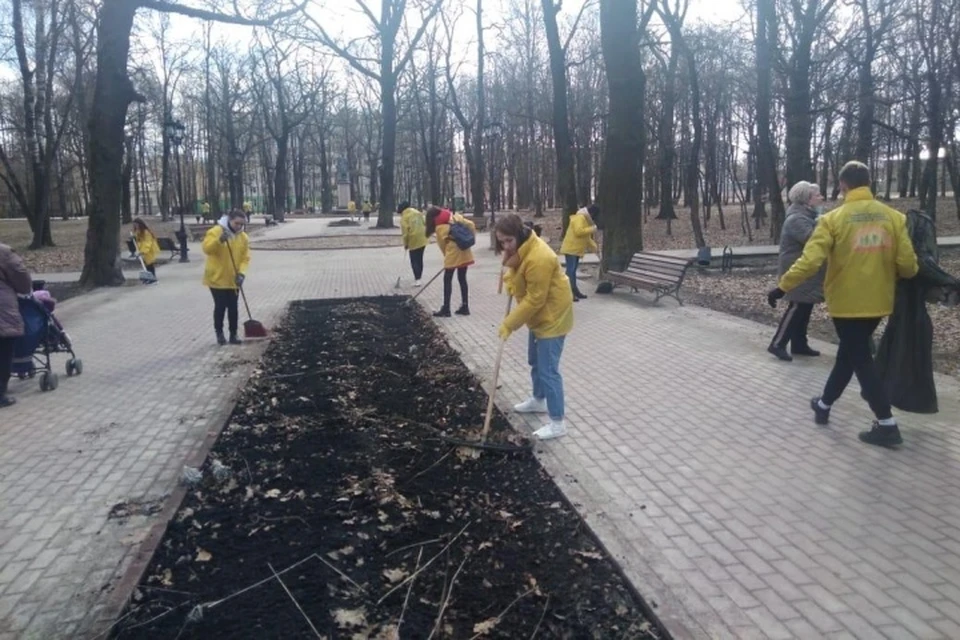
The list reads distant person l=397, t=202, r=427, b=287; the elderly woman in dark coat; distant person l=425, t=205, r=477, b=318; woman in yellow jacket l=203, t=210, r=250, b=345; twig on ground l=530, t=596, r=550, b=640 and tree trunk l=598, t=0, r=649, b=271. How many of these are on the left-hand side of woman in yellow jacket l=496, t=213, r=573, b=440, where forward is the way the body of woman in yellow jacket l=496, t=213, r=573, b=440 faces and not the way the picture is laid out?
1

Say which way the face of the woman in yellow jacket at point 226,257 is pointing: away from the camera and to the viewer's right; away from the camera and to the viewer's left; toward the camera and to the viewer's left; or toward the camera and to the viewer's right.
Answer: toward the camera and to the viewer's right

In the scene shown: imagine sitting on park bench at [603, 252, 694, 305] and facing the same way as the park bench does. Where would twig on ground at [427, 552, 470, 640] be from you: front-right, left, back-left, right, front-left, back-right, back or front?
front-left

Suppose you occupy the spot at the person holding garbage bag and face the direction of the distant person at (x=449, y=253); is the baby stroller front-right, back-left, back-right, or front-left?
front-left

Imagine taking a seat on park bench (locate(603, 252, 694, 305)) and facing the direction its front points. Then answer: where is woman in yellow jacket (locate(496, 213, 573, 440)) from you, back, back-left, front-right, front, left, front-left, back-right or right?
front-left

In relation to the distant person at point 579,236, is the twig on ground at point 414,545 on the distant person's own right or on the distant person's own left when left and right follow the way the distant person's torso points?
on the distant person's own right

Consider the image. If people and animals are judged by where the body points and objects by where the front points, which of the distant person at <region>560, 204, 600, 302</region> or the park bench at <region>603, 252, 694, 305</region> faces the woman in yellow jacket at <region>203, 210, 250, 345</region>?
the park bench

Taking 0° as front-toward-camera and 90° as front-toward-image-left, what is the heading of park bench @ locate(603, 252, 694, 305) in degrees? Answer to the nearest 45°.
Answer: approximately 45°

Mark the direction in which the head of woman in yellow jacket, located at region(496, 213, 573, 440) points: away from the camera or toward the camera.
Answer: toward the camera

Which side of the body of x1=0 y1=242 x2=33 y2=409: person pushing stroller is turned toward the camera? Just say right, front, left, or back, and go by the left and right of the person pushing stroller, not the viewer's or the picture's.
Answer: right
